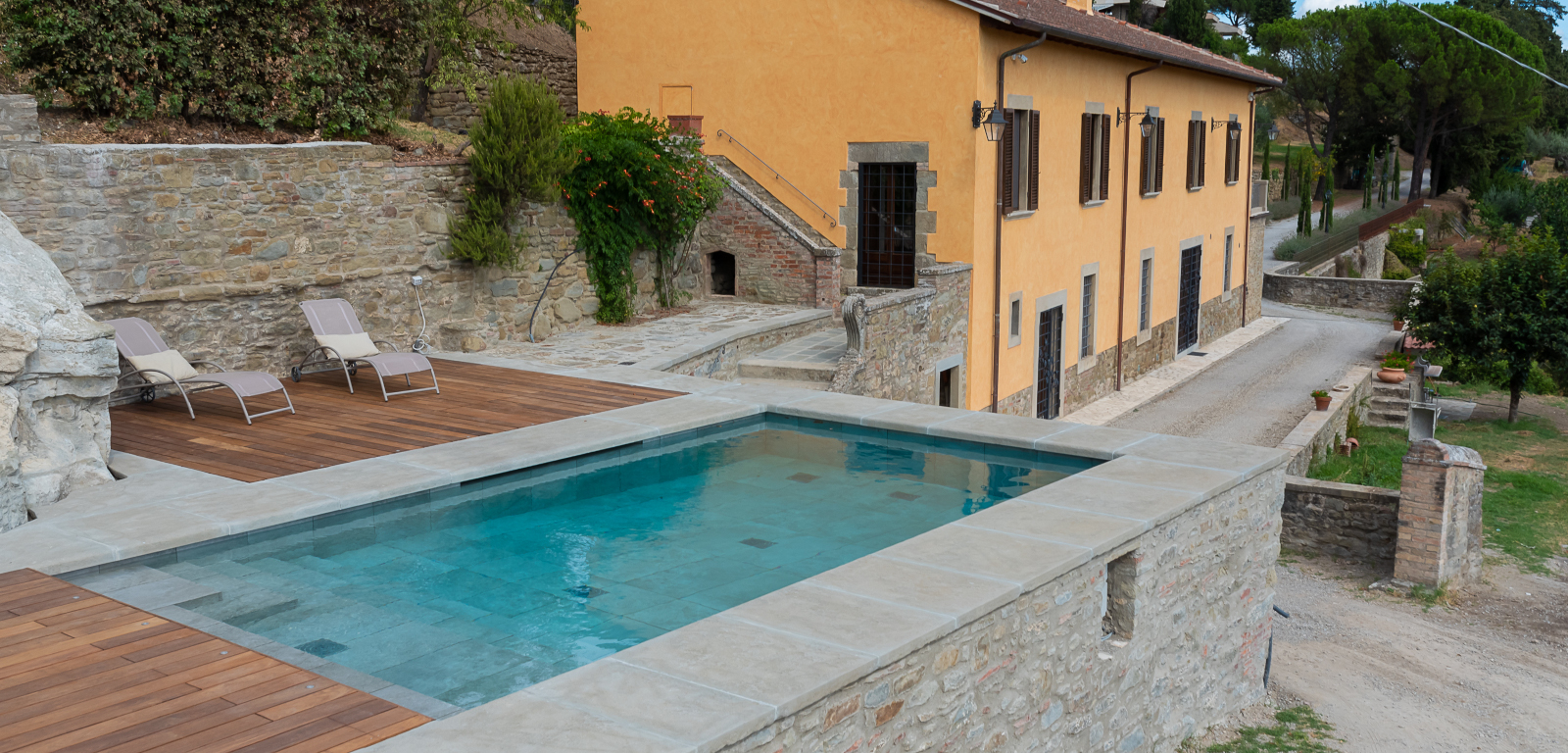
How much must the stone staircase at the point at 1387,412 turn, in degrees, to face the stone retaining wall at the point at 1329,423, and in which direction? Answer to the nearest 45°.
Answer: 0° — it already faces it

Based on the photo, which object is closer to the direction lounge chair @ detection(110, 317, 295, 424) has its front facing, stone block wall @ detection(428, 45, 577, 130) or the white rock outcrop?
the white rock outcrop

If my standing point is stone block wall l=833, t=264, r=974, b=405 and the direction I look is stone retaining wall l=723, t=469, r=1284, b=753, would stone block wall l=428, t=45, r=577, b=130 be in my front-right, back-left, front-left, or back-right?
back-right

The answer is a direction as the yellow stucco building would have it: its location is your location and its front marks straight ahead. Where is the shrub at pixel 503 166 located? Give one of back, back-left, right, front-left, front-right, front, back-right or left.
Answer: right

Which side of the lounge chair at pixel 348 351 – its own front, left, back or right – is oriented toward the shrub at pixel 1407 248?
left

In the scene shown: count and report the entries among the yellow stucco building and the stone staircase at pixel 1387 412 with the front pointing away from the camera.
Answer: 0

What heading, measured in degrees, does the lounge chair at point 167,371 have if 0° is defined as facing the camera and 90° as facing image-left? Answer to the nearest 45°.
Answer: approximately 315°

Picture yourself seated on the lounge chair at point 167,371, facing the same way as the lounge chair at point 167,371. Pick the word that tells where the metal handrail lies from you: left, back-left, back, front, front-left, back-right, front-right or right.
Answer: left

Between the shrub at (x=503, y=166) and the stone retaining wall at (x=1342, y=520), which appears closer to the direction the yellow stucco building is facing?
the stone retaining wall

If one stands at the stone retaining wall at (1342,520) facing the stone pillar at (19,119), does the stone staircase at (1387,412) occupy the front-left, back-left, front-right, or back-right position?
back-right

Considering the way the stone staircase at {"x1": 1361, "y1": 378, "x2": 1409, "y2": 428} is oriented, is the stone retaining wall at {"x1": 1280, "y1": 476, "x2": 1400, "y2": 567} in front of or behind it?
in front

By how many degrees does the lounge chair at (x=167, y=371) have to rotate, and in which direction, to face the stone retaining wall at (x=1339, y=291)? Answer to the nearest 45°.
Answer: approximately 90° to its left
